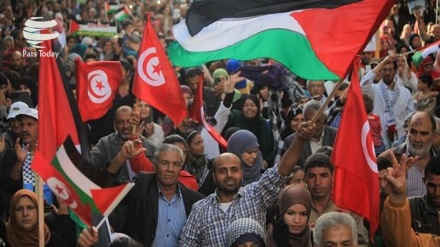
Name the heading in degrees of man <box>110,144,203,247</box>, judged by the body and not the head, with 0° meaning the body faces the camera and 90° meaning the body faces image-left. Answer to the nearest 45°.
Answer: approximately 0°

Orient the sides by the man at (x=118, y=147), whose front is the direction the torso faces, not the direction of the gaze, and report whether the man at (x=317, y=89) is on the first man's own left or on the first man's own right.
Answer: on the first man's own left

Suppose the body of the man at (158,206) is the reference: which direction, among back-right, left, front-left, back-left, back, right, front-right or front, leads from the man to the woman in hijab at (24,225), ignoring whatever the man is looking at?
right

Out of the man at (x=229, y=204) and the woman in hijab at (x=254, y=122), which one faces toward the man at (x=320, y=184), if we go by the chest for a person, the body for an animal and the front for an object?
the woman in hijab

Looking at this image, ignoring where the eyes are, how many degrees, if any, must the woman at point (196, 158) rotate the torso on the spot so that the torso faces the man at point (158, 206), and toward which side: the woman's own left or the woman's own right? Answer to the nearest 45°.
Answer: approximately 45° to the woman's own right

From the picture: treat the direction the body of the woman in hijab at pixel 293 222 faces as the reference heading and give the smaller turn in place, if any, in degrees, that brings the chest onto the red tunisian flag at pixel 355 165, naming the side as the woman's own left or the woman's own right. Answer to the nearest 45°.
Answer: approximately 90° to the woman's own left

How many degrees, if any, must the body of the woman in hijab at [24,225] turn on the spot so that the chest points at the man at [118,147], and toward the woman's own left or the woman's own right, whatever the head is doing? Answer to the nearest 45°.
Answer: approximately 135° to the woman's own left

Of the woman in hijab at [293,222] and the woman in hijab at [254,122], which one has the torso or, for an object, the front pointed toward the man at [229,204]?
the woman in hijab at [254,122]

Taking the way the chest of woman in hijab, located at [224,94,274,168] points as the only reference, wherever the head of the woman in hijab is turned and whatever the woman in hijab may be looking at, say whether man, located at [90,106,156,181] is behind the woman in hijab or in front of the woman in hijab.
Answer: in front
